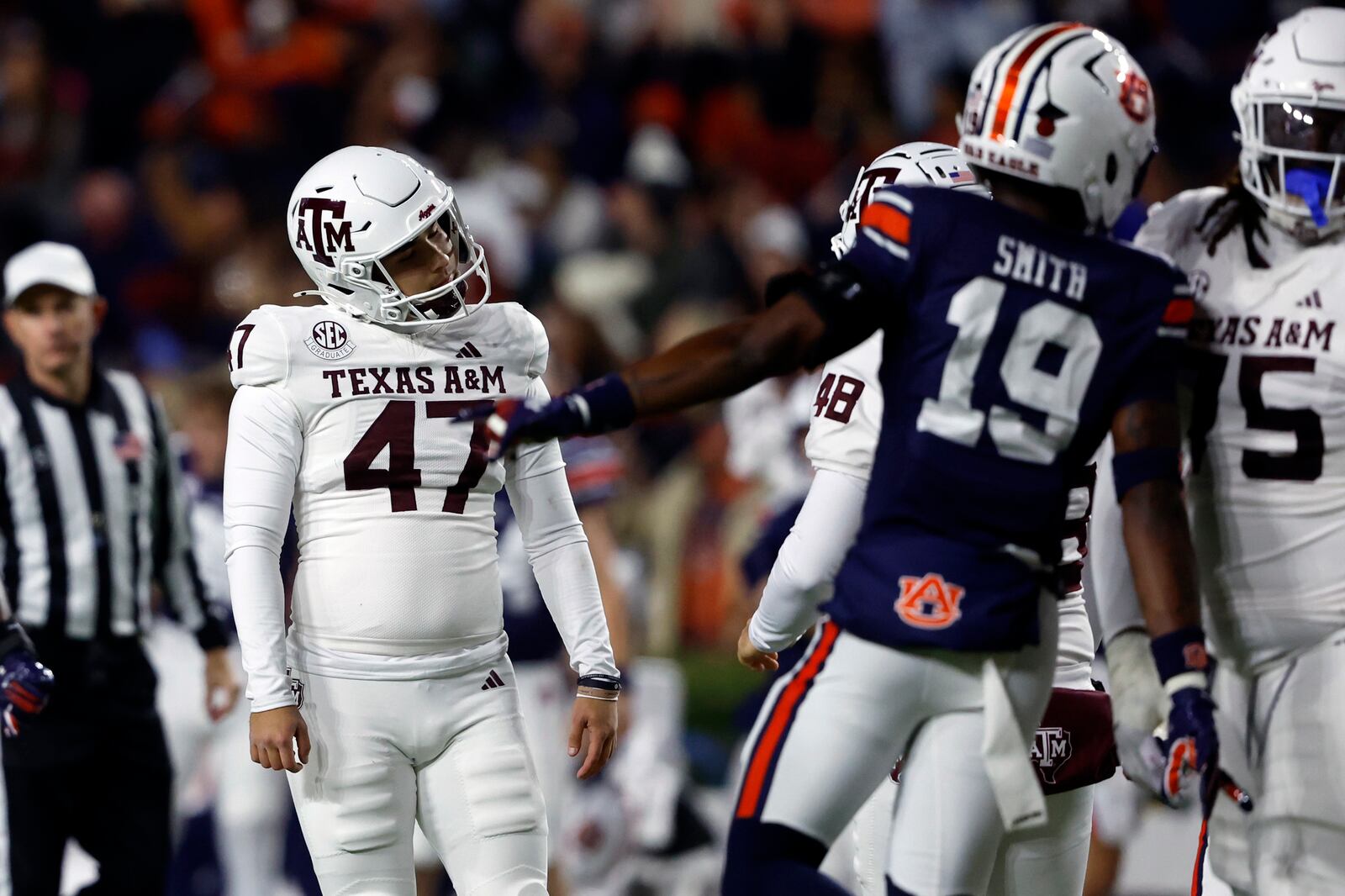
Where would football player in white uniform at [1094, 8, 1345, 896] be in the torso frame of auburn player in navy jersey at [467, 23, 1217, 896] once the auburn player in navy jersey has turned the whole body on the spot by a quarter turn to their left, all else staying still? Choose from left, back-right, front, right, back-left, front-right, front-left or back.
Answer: back-right

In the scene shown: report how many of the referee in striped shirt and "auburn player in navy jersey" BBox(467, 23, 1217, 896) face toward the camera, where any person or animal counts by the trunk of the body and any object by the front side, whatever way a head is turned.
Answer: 1

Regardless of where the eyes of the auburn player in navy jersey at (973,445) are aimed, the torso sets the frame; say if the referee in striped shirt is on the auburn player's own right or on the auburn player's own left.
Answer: on the auburn player's own left

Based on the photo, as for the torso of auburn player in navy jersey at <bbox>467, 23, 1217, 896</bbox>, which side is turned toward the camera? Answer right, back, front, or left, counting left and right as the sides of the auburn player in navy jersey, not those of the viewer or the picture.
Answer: back

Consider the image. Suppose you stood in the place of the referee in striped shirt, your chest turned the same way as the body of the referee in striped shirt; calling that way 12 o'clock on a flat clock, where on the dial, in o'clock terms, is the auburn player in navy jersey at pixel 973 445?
The auburn player in navy jersey is roughly at 11 o'clock from the referee in striped shirt.

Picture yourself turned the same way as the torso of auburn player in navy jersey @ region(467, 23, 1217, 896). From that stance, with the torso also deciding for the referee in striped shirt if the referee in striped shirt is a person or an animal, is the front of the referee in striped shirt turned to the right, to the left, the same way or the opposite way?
the opposite way

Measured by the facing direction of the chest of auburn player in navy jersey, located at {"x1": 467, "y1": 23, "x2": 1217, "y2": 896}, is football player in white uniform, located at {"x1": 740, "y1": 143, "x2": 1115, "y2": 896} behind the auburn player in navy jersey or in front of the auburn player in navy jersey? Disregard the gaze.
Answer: in front

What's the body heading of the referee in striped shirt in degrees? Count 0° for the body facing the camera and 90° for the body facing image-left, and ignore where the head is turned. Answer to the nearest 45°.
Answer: approximately 0°

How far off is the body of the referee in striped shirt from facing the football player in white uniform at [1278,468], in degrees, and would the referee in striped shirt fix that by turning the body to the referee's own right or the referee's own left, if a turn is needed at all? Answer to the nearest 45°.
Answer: approximately 45° to the referee's own left

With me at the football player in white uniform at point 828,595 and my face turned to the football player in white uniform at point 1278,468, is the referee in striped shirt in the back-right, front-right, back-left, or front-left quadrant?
back-left

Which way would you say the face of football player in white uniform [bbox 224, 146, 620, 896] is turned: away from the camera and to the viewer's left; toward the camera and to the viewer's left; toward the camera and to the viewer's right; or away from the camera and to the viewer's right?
toward the camera and to the viewer's right

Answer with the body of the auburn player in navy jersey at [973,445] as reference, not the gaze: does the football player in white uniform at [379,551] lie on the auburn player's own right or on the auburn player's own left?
on the auburn player's own left

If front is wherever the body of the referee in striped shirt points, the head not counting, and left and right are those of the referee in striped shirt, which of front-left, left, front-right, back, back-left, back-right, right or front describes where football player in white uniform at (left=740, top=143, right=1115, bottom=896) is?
front-left
